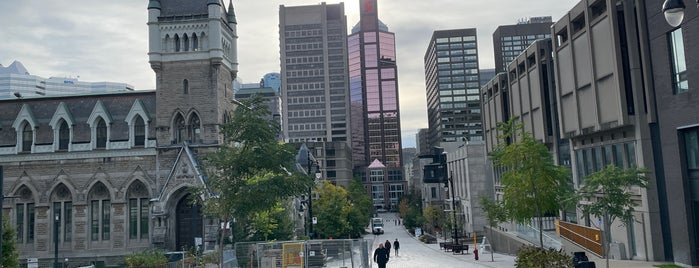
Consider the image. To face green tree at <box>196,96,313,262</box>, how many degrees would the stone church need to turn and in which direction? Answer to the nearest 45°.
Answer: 0° — it already faces it
